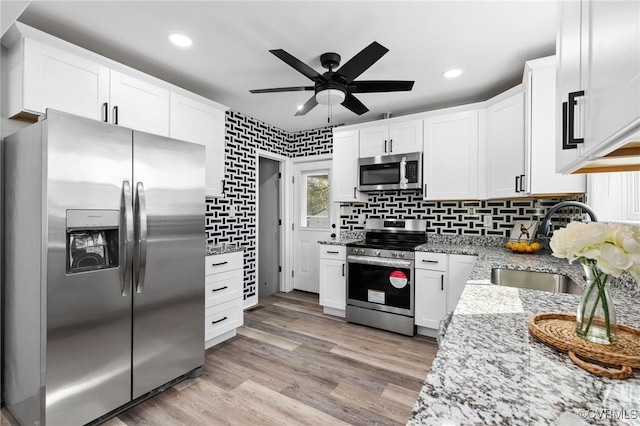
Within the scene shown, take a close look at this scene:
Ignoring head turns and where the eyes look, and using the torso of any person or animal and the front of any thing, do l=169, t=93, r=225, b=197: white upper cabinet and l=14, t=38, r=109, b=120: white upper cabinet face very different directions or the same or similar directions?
same or similar directions

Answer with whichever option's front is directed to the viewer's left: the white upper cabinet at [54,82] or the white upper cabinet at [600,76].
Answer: the white upper cabinet at [600,76]

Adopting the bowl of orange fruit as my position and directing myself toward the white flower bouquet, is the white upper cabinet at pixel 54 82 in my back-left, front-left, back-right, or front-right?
front-right

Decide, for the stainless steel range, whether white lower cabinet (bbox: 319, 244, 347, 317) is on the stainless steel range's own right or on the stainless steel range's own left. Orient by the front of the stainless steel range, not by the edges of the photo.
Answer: on the stainless steel range's own right

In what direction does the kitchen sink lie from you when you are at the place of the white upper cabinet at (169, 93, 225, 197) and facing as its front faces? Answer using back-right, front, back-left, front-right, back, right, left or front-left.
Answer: front

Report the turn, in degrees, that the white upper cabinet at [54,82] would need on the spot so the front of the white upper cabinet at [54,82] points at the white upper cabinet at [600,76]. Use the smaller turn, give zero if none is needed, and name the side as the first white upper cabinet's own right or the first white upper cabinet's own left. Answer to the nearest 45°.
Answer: approximately 45° to the first white upper cabinet's own right

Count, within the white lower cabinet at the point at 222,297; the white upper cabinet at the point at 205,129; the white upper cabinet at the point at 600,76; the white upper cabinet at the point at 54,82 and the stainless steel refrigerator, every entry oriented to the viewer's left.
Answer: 1

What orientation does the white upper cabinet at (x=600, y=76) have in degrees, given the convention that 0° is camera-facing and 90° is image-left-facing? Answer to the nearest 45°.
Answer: approximately 90°

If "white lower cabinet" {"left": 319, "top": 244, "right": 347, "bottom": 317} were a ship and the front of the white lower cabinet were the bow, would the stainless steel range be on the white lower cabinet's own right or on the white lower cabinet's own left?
on the white lower cabinet's own left

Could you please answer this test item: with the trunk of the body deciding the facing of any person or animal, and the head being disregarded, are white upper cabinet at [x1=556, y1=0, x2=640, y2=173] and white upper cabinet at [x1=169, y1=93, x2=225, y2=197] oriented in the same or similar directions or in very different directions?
very different directions

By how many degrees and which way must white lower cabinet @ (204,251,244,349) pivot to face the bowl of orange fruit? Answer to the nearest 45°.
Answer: approximately 45° to its left

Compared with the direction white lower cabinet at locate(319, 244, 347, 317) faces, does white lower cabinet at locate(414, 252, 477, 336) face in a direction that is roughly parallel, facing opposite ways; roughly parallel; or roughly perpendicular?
roughly parallel

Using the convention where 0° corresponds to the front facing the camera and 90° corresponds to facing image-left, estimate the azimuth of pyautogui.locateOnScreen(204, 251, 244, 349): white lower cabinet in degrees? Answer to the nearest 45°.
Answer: approximately 315°

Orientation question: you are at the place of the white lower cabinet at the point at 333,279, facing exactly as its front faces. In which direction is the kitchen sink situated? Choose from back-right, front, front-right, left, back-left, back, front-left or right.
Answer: left
